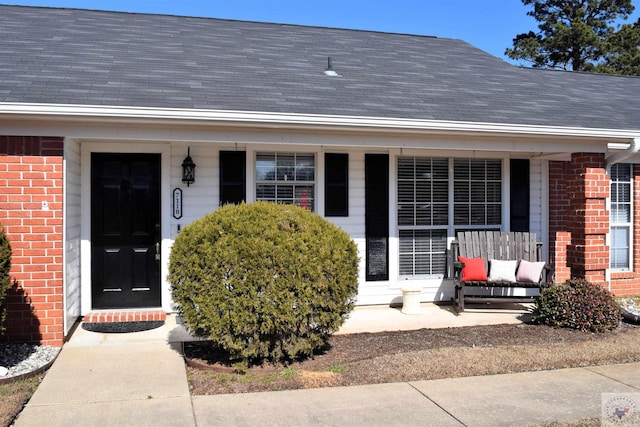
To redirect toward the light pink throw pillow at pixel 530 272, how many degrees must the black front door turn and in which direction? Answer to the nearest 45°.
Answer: approximately 90° to its left

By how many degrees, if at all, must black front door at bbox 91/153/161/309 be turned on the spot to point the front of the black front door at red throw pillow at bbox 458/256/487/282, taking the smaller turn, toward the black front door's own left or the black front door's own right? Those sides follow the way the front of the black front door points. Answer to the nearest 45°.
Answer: approximately 90° to the black front door's own left

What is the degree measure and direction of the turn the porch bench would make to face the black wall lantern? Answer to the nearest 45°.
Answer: approximately 45° to its right

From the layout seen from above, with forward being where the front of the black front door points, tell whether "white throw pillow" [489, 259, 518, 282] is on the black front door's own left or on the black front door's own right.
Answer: on the black front door's own left

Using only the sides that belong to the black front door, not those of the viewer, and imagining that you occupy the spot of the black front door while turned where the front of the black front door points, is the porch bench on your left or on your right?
on your left

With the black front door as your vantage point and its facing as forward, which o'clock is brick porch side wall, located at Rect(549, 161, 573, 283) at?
The brick porch side wall is roughly at 9 o'clock from the black front door.

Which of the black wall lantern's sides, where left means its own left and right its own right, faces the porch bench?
left

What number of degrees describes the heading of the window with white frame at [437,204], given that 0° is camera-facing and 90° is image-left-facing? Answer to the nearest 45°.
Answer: approximately 0°

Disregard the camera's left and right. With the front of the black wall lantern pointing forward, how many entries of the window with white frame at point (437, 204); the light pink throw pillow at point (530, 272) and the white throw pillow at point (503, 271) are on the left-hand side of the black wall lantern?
3
